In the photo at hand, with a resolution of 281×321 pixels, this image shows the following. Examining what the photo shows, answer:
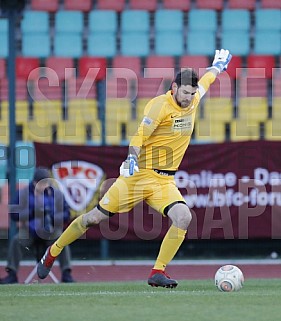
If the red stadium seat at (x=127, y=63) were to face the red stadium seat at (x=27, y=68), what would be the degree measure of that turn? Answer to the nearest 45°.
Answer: approximately 90° to its right

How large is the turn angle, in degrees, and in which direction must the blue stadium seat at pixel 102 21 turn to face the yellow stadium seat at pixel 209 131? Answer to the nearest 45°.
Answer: approximately 45° to its left

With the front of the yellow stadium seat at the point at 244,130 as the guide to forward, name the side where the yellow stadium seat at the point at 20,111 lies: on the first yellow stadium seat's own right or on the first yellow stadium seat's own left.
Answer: on the first yellow stadium seat's own right

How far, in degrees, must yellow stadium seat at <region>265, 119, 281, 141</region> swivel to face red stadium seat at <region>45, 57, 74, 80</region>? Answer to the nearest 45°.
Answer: approximately 90° to its right

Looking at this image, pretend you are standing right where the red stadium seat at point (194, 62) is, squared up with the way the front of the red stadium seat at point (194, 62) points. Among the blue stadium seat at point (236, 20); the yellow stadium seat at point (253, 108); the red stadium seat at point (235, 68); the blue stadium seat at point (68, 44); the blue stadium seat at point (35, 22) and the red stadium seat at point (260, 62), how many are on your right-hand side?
2

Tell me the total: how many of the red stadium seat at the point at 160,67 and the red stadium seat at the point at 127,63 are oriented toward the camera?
2

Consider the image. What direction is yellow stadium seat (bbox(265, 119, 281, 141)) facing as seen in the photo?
toward the camera

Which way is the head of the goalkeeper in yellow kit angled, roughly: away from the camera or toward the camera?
toward the camera

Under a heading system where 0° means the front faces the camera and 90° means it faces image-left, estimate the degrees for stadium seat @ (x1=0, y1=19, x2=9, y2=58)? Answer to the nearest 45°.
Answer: approximately 0°

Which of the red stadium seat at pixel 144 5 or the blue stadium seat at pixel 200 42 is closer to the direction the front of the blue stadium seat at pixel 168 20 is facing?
the blue stadium seat

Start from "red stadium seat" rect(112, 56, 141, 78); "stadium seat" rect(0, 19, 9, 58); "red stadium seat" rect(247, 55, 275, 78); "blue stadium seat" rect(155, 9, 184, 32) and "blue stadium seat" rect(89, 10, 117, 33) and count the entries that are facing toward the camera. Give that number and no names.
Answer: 5

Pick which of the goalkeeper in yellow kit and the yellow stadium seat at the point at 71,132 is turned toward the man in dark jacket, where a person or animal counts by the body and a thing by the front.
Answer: the yellow stadium seat

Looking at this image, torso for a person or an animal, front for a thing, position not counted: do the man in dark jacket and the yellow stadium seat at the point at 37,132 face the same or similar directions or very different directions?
same or similar directions

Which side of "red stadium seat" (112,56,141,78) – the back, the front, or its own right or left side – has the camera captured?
front

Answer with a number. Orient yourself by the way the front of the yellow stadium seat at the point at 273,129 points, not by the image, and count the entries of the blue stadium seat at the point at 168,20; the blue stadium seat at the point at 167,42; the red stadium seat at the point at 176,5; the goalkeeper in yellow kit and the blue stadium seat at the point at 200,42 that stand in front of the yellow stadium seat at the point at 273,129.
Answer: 1

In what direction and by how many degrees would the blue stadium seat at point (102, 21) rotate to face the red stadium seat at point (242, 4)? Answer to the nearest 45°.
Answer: approximately 90° to its left

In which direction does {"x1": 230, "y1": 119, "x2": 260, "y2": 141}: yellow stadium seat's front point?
toward the camera

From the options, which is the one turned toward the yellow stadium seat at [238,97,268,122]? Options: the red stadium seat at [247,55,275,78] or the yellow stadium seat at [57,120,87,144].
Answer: the red stadium seat
